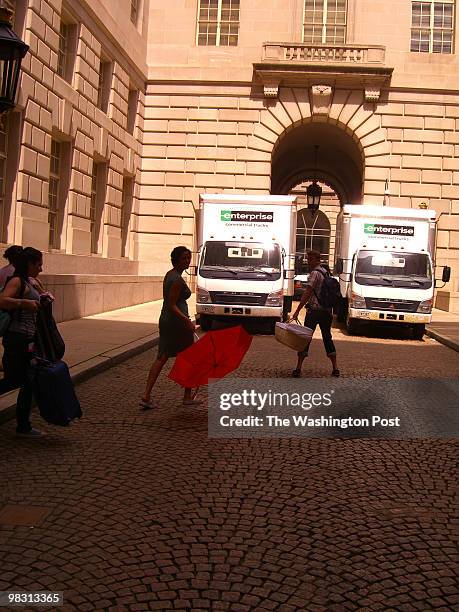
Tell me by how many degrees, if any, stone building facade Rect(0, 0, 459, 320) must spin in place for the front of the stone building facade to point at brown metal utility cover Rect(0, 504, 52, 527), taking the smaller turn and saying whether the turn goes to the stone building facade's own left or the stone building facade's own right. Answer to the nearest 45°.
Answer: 0° — it already faces it

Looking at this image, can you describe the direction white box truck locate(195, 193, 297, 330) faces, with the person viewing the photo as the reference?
facing the viewer

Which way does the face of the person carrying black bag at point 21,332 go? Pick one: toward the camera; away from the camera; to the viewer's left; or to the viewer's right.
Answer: to the viewer's right

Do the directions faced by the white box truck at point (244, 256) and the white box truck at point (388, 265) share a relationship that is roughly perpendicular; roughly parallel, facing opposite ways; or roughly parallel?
roughly parallel

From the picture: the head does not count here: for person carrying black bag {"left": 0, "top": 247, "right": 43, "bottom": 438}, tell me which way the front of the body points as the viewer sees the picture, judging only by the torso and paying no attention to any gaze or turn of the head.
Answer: to the viewer's right

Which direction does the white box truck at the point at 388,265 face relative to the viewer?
toward the camera

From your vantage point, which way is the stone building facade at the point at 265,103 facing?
toward the camera

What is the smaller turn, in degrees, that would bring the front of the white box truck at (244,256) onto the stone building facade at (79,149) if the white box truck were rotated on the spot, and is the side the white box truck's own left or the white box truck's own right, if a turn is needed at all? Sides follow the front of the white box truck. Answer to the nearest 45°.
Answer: approximately 135° to the white box truck's own right

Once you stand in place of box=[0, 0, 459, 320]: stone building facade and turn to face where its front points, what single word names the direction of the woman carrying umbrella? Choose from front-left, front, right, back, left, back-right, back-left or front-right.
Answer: front

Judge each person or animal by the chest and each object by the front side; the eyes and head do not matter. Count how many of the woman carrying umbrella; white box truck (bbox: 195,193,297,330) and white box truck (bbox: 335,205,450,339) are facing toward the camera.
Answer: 2

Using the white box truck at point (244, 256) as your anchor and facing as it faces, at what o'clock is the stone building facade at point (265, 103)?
The stone building facade is roughly at 6 o'clock from the white box truck.

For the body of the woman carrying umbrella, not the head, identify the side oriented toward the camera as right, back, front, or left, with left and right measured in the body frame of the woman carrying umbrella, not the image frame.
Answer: right

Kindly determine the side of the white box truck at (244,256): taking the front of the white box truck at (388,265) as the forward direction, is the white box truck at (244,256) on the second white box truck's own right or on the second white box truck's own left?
on the second white box truck's own right

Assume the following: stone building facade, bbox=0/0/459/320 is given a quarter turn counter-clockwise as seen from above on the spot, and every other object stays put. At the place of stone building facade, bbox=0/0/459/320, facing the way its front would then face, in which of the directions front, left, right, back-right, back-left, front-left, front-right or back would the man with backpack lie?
right
